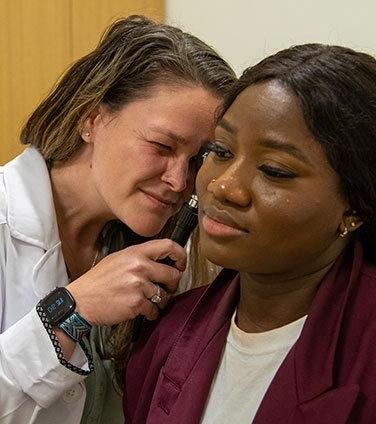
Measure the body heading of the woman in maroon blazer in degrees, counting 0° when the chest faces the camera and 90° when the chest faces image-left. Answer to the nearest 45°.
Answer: approximately 45°

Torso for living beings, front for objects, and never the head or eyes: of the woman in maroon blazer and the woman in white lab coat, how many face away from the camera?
0

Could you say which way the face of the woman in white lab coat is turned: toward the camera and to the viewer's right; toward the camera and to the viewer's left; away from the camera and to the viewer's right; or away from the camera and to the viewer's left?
toward the camera and to the viewer's right

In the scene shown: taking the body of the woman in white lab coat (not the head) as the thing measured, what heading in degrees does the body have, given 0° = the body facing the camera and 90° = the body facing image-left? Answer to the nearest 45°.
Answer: approximately 315°

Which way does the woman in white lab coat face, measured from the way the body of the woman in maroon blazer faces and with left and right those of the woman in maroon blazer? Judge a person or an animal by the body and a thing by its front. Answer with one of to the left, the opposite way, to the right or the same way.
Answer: to the left

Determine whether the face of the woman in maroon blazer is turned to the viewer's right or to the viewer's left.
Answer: to the viewer's left
